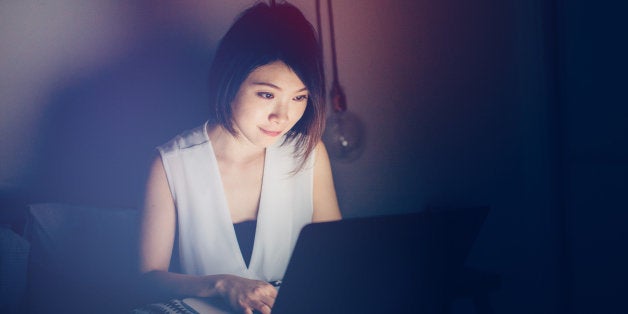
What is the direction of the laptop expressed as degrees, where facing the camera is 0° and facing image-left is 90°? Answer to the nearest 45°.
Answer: approximately 135°

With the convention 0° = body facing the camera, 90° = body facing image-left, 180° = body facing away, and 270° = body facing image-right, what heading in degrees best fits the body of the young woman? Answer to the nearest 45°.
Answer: approximately 315°
